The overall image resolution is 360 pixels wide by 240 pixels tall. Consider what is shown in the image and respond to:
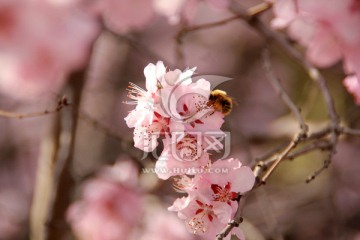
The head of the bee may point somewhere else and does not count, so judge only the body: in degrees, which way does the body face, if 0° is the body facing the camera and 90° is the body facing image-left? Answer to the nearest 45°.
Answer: approximately 90°

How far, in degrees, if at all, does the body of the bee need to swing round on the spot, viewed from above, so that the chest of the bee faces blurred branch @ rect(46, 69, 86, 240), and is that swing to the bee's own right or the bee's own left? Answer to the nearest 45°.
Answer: approximately 45° to the bee's own right
